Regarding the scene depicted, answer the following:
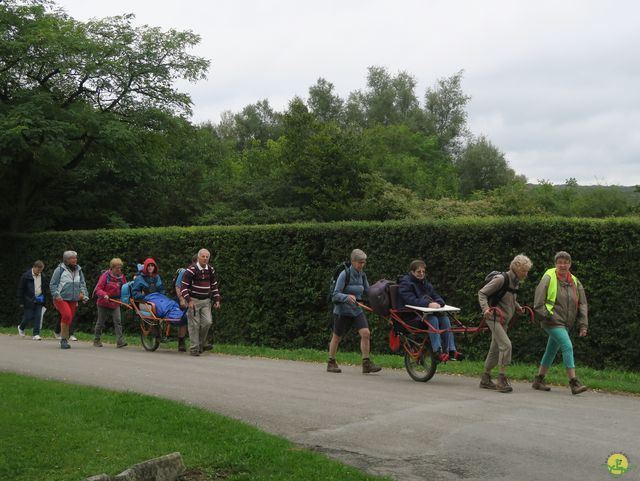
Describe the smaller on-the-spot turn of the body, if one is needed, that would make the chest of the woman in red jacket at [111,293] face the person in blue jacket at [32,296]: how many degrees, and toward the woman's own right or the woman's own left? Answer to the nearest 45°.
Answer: approximately 180°

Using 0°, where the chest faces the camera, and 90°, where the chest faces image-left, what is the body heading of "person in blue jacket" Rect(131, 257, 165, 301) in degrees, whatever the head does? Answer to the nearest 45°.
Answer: approximately 315°

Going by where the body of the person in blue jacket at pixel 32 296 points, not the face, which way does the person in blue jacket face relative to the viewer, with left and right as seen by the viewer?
facing the viewer and to the right of the viewer

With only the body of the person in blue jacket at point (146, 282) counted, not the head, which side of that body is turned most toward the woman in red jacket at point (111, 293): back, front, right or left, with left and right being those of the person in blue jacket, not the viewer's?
back

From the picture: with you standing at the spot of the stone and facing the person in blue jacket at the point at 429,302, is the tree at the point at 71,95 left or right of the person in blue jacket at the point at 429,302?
left

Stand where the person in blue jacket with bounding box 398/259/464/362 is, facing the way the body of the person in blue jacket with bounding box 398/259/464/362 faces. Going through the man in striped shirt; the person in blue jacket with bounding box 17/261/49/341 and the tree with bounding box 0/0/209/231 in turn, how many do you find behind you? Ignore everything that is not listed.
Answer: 3

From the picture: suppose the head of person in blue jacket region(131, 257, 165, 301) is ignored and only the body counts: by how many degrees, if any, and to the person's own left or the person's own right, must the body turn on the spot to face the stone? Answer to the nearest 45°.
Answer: approximately 45° to the person's own right

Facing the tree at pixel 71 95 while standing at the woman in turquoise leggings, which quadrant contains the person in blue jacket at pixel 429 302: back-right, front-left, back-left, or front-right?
front-left
